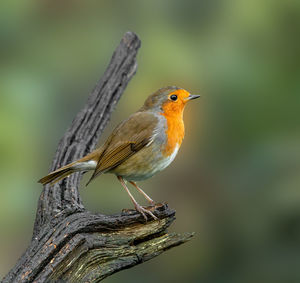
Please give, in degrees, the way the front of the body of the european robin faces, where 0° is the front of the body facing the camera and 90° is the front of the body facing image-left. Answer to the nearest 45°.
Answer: approximately 270°
